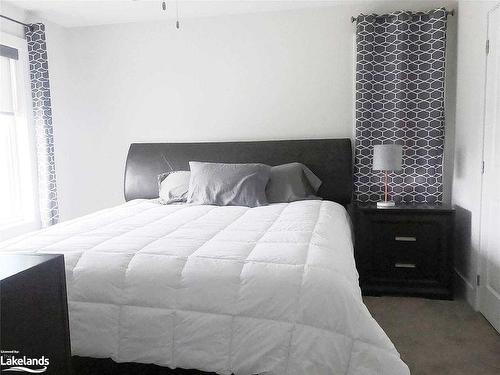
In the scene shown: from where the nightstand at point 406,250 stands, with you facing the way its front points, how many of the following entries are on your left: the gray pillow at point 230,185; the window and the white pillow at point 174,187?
0

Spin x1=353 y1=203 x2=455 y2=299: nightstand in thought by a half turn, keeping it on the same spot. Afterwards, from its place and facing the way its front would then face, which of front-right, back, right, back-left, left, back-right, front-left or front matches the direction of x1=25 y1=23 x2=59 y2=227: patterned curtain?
left

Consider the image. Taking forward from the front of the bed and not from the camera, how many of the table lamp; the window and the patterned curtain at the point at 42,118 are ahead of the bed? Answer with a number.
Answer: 0

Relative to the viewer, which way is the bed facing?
toward the camera

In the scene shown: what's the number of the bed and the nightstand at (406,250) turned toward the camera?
2

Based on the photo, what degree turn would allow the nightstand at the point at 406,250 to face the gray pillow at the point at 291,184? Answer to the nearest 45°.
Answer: approximately 90° to its right

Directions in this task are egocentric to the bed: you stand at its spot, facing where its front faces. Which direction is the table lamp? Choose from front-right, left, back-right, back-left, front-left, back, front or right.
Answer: back-left

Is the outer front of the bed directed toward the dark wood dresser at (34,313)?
no

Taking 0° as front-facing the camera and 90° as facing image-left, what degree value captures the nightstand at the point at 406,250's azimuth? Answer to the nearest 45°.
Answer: approximately 0°

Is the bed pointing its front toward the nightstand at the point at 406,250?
no

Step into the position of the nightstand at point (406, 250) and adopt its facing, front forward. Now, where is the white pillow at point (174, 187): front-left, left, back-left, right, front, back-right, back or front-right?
right

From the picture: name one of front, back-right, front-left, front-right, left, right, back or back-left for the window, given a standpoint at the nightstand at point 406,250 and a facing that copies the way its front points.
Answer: right
